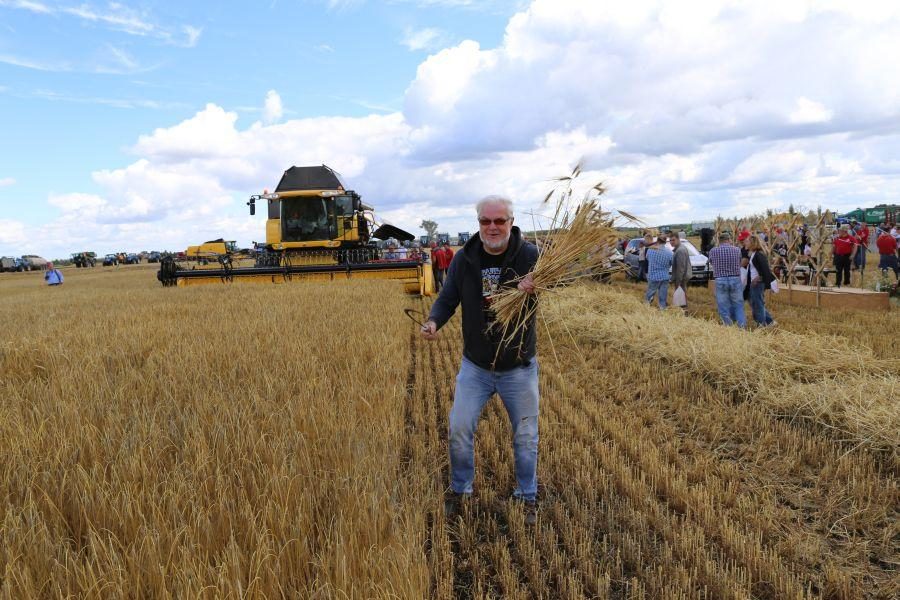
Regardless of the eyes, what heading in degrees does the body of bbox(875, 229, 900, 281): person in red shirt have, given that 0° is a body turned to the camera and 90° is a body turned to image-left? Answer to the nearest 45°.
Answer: approximately 180°

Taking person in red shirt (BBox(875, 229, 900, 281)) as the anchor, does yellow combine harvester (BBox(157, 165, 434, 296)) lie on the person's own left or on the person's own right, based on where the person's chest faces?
on the person's own left

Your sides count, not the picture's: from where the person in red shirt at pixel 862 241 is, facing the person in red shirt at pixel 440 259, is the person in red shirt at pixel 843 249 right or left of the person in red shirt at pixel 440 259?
left

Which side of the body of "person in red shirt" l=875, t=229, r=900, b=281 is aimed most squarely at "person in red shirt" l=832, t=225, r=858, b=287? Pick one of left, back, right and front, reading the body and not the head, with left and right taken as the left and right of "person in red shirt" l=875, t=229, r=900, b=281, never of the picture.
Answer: left
